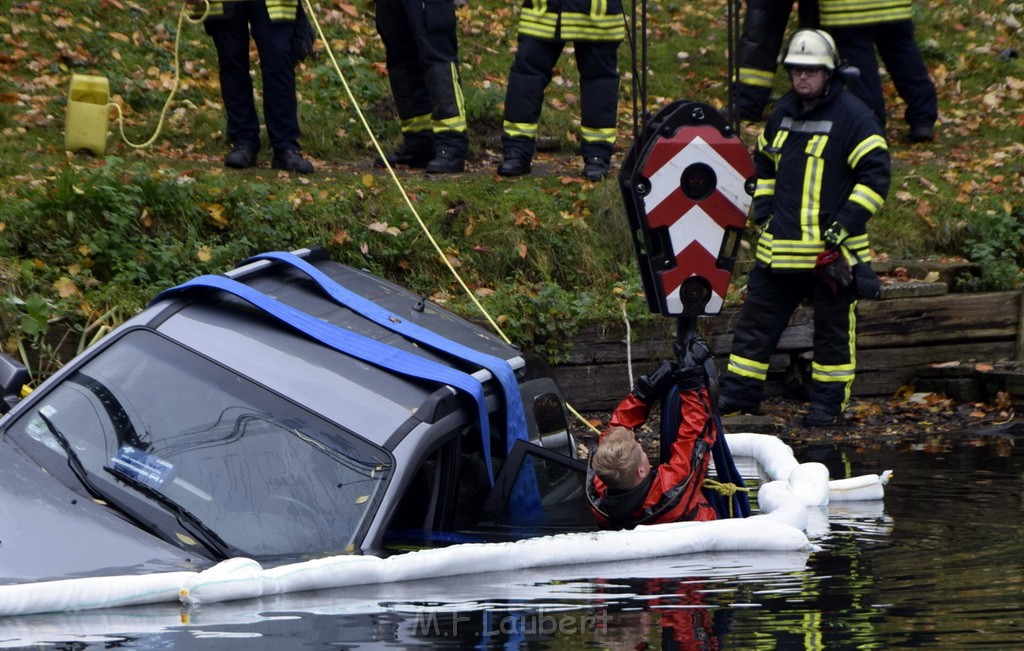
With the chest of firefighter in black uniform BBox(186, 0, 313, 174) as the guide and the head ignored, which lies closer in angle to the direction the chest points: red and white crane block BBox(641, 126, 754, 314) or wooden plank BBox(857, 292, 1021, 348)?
the red and white crane block

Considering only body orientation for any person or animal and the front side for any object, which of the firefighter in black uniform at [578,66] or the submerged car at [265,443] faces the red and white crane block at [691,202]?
the firefighter in black uniform

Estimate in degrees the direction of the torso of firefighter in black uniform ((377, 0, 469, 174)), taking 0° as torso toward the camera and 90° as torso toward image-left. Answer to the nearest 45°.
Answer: approximately 45°

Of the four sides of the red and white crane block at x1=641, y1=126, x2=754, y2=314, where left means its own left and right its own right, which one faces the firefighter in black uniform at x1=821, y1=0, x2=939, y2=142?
back

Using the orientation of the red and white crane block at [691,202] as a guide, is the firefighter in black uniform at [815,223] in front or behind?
behind

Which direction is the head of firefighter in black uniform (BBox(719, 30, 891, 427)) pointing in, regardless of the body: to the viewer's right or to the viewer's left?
to the viewer's left

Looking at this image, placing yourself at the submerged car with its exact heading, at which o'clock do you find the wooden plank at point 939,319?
The wooden plank is roughly at 6 o'clock from the submerged car.

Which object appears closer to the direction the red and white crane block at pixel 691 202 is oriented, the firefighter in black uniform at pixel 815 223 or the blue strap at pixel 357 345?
the blue strap
